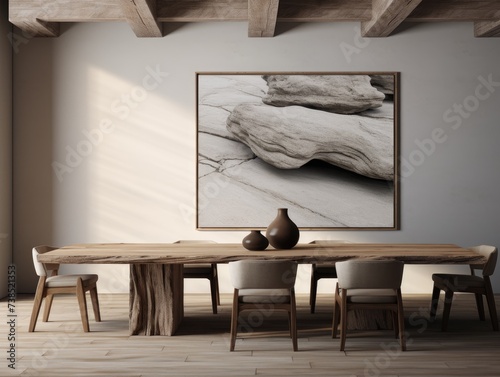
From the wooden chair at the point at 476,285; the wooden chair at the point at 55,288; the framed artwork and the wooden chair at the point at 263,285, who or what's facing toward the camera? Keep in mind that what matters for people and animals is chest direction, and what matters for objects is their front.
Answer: the framed artwork

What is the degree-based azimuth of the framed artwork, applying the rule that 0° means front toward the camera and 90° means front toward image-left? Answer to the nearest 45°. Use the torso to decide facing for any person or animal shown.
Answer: approximately 0°

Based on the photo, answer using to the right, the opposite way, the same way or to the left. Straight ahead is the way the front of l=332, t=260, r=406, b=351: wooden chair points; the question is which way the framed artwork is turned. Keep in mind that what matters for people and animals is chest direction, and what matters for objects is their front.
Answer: the opposite way

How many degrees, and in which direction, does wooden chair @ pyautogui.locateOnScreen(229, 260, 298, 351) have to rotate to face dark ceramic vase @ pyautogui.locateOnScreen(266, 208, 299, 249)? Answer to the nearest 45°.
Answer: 0° — it already faces it

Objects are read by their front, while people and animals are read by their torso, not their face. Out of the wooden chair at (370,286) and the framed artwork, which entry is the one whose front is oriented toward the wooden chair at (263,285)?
the framed artwork

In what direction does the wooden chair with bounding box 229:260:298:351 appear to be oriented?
away from the camera

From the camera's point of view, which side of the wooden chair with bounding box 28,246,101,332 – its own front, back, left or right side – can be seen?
right

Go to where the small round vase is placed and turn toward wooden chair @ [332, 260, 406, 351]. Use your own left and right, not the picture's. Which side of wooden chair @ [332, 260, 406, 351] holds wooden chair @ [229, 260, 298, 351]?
right

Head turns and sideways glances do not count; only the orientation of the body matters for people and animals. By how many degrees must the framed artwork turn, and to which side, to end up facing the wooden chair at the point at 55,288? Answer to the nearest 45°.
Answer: approximately 45° to its right

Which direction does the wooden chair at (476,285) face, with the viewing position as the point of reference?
facing to the left of the viewer
